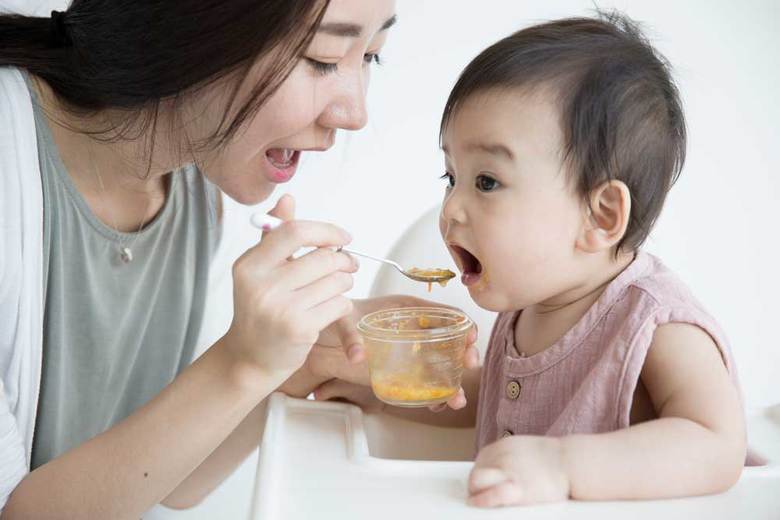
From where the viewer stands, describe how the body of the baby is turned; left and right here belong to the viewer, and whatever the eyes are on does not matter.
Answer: facing the viewer and to the left of the viewer

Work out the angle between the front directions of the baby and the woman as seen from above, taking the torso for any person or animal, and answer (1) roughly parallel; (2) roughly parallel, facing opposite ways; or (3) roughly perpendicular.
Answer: roughly perpendicular

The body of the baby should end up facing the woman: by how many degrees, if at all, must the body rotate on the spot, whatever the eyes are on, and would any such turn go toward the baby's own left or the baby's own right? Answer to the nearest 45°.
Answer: approximately 45° to the baby's own right

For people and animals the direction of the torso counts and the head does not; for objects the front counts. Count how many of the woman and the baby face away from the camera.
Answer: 0

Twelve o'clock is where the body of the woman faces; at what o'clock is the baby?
The baby is roughly at 11 o'clock from the woman.

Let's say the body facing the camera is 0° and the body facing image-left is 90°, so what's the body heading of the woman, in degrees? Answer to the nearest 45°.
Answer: approximately 315°
